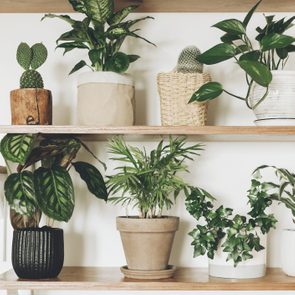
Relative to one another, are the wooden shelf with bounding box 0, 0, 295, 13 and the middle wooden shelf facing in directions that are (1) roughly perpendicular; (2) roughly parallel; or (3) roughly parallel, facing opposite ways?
roughly parallel

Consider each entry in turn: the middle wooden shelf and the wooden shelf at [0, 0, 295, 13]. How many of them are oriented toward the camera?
2

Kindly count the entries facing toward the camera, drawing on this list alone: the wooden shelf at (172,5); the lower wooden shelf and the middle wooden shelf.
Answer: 3

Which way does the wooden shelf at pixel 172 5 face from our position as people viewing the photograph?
facing the viewer

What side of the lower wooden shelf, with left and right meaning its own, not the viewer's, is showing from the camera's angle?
front
